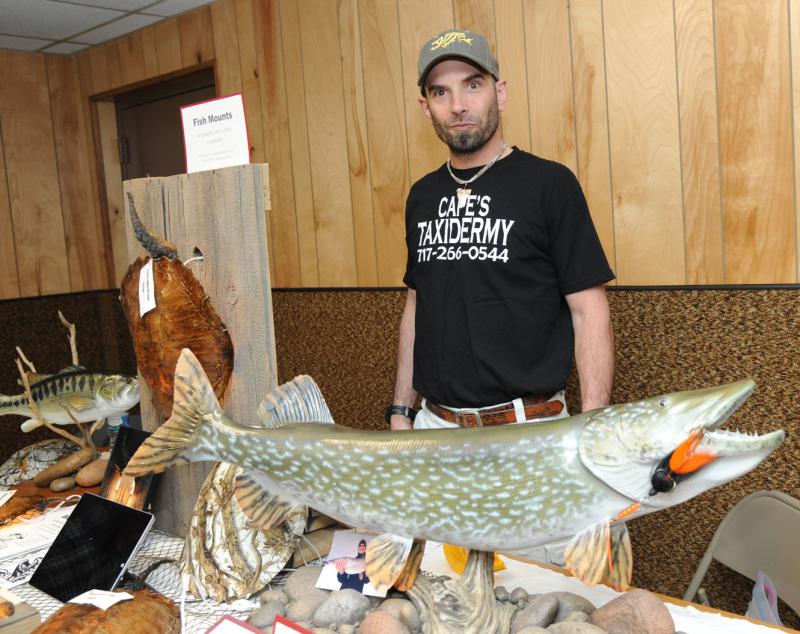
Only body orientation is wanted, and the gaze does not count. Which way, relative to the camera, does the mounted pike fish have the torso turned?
to the viewer's right

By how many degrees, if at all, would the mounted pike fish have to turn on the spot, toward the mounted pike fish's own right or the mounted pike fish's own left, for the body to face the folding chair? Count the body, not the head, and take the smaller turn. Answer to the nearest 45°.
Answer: approximately 45° to the mounted pike fish's own left

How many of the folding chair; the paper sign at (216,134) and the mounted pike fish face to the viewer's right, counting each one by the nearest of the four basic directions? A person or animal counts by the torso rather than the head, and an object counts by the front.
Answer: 1

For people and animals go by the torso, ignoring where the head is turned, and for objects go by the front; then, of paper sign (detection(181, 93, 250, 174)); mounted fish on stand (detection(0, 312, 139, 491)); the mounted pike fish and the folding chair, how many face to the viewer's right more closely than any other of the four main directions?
2

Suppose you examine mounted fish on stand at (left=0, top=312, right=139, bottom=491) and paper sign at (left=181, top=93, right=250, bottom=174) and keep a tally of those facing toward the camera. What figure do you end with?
1

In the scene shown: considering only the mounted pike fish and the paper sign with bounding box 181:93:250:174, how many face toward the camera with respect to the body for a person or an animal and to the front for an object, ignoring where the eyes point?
1

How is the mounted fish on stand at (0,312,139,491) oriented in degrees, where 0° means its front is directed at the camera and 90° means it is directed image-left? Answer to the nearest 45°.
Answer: approximately 270°

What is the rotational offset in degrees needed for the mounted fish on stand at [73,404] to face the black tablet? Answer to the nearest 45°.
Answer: approximately 90° to its right
